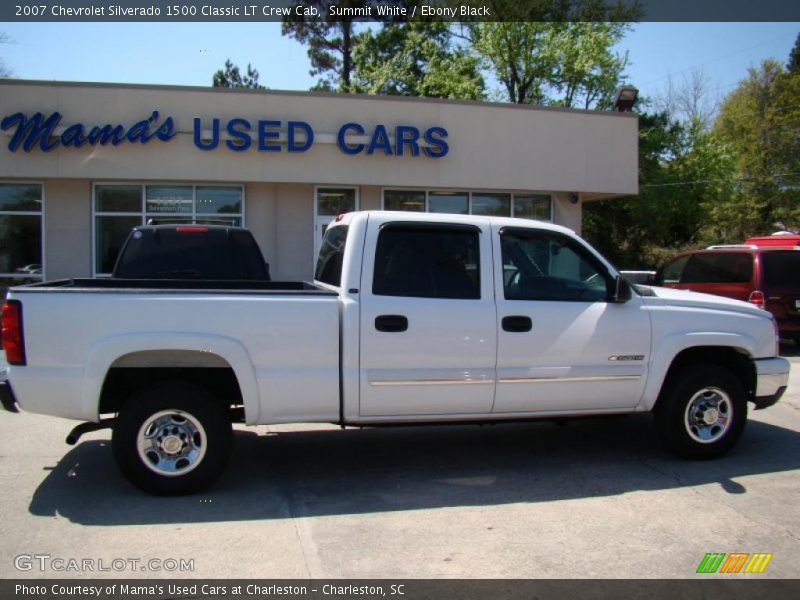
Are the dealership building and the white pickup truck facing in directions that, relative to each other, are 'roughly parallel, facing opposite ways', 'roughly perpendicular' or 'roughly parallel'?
roughly perpendicular

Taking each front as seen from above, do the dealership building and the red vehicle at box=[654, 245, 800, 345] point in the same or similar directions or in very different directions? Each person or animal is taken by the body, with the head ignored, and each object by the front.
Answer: very different directions

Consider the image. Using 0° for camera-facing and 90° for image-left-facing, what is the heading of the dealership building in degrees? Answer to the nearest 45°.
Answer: approximately 0°

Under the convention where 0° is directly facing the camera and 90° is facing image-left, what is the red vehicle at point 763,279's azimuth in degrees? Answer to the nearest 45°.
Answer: approximately 135°

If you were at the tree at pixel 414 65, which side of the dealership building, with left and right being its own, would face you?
back

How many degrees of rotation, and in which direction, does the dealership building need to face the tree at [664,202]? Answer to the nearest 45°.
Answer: approximately 135° to its left

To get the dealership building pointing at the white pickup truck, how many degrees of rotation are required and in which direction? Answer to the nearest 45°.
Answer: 0° — it already faces it

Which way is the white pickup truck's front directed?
to the viewer's right

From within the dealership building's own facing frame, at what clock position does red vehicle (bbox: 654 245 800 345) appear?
The red vehicle is roughly at 10 o'clock from the dealership building.

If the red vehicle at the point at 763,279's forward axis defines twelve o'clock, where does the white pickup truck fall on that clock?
The white pickup truck is roughly at 8 o'clock from the red vehicle.

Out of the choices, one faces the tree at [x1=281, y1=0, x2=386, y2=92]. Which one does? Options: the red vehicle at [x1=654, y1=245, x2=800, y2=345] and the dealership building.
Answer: the red vehicle
